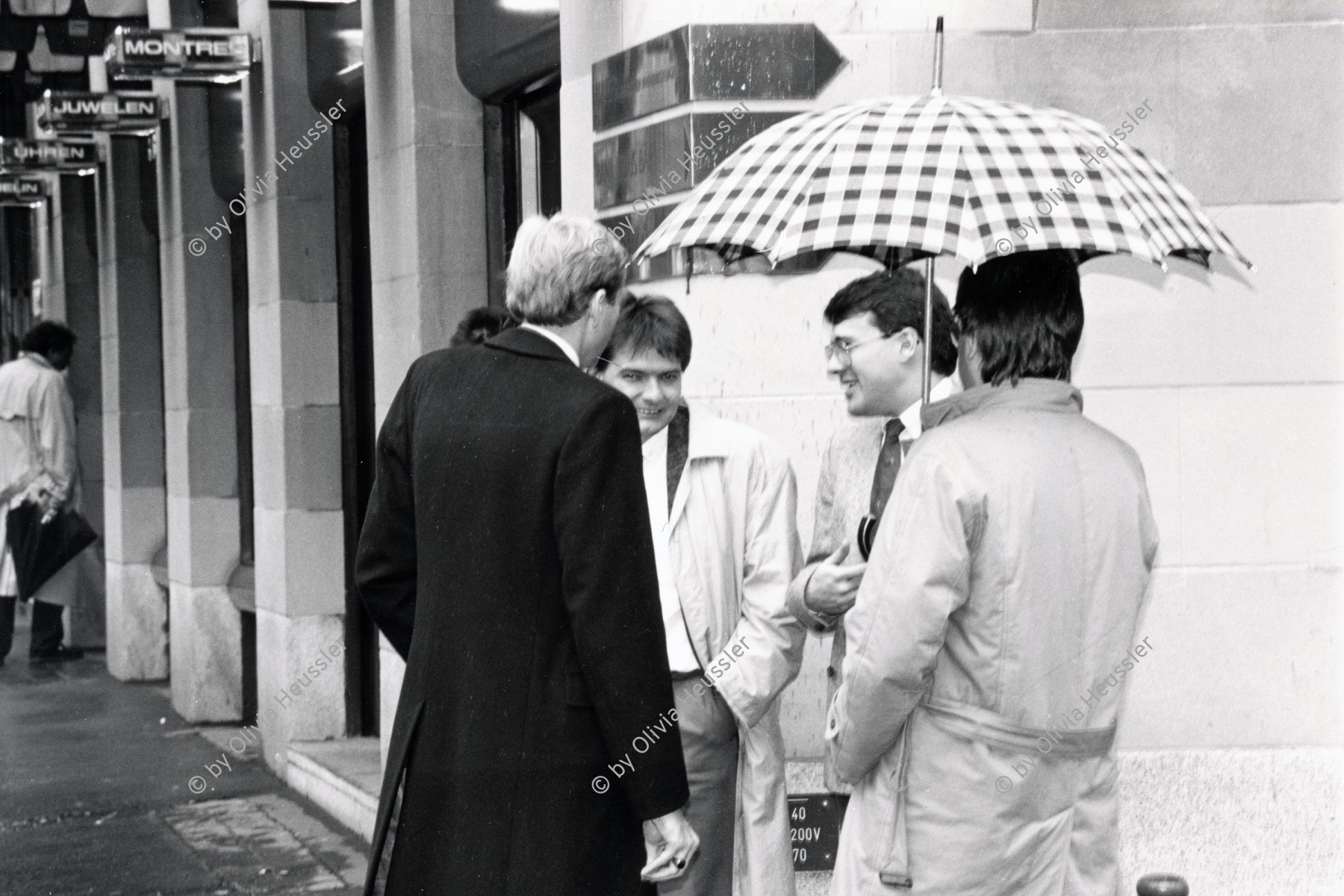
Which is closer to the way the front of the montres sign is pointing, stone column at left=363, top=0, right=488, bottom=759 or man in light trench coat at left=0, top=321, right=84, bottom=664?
the stone column

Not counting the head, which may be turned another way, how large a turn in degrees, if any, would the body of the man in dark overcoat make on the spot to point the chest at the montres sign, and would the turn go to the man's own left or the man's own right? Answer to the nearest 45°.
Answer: approximately 45° to the man's own left

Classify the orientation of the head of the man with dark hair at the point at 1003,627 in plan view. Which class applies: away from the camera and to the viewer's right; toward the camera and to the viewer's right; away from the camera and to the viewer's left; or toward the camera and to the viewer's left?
away from the camera and to the viewer's left

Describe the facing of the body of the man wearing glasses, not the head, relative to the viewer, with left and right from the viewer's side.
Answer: facing the viewer and to the left of the viewer

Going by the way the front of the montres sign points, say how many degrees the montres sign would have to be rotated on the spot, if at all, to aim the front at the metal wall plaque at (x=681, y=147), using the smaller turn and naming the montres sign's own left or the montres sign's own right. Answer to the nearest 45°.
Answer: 0° — it already faces it

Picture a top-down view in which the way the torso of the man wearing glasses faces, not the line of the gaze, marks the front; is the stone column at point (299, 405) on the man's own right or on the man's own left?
on the man's own right

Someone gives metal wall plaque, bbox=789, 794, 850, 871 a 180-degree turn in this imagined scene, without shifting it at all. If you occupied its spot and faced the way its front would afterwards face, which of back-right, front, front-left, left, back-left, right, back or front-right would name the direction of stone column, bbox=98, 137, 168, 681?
front-left

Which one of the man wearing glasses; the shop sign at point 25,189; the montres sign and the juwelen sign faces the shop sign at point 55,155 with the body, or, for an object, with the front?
the shop sign at point 25,189

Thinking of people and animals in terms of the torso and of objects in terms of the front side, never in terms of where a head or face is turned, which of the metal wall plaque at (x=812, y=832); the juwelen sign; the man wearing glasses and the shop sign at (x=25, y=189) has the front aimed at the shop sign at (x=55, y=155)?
the shop sign at (x=25, y=189)

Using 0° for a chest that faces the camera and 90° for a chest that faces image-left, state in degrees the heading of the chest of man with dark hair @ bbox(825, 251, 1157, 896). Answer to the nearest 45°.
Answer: approximately 135°

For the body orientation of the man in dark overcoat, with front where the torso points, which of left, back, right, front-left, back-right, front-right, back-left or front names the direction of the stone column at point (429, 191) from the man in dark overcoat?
front-left

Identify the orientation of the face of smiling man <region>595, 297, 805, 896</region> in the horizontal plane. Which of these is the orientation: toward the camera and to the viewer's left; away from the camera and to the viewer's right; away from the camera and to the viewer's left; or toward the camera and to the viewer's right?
toward the camera and to the viewer's left

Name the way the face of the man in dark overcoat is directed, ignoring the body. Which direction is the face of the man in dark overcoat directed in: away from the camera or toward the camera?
away from the camera
